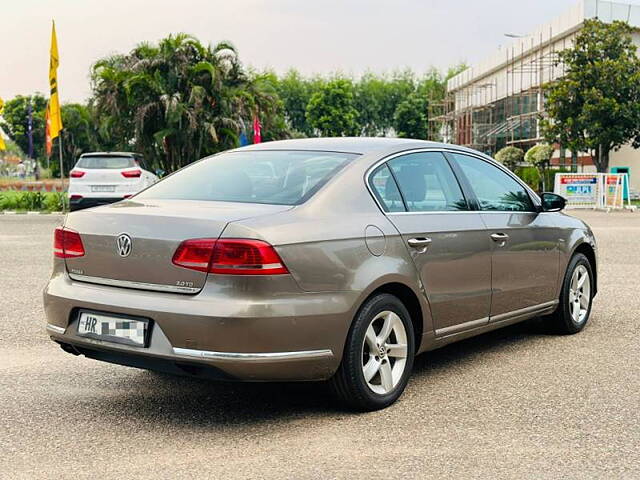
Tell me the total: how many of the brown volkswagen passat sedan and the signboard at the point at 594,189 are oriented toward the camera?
1

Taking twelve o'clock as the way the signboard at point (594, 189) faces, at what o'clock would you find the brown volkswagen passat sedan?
The brown volkswagen passat sedan is roughly at 12 o'clock from the signboard.

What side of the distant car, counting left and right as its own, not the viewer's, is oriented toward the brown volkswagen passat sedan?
back

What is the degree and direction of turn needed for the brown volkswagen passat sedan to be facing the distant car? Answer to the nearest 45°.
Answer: approximately 45° to its left

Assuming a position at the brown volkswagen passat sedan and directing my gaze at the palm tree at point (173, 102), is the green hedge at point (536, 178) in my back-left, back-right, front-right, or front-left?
front-right

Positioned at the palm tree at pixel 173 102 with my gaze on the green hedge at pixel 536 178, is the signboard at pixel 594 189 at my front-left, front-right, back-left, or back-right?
front-right

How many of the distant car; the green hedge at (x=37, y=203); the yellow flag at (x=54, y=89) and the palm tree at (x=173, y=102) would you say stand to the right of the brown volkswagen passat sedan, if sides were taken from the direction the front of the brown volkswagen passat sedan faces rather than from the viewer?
0

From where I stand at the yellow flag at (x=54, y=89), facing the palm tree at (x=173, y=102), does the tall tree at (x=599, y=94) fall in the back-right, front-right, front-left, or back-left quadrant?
front-right

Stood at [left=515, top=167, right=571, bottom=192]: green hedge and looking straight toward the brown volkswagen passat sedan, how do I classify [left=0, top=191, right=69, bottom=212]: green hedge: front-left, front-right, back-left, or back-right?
front-right

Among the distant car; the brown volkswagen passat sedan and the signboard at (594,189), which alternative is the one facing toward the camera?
the signboard

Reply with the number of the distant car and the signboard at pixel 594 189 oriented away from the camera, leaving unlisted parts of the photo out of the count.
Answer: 1

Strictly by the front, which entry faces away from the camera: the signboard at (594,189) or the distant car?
the distant car

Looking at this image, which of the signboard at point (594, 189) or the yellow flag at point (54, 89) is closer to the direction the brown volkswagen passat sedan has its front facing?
the signboard

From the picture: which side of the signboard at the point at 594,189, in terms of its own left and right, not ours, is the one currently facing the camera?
front

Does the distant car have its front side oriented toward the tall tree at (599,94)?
no

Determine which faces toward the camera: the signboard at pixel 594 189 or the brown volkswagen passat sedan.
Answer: the signboard

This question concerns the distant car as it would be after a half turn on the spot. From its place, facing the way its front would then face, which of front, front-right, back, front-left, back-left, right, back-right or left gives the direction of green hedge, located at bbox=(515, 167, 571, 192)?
back-left

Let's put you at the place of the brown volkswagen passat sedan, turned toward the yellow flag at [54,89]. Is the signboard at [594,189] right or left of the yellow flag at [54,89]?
right

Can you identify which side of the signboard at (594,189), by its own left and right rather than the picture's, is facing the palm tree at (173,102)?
right

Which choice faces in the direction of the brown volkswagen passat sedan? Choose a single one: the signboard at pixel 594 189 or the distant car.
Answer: the signboard

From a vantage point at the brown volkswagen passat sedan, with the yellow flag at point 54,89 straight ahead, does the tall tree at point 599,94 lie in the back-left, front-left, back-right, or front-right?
front-right

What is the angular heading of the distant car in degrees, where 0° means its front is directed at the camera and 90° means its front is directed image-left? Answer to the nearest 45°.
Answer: approximately 180°

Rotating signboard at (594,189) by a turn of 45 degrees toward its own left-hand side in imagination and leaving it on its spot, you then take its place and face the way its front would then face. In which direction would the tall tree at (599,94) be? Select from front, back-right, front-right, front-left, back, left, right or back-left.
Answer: back-left
